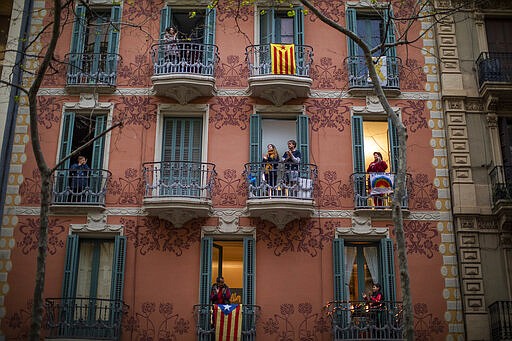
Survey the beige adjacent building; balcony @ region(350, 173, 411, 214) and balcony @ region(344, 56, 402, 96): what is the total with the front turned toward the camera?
3

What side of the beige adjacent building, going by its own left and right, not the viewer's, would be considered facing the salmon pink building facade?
right

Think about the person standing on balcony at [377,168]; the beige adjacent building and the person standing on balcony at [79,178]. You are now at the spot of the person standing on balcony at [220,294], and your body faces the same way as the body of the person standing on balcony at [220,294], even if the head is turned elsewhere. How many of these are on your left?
2

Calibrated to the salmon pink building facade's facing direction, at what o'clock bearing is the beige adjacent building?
The beige adjacent building is roughly at 9 o'clock from the salmon pink building facade.

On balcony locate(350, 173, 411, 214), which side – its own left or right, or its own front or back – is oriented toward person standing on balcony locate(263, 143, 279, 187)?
right

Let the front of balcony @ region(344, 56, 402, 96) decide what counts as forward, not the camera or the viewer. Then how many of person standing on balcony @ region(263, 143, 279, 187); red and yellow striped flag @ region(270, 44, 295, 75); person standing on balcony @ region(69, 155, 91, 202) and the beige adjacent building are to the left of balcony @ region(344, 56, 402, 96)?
1

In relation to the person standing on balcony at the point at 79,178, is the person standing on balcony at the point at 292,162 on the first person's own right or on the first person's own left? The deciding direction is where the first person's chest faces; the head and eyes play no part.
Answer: on the first person's own left
